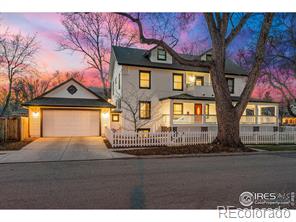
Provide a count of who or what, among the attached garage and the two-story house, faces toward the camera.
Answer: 2

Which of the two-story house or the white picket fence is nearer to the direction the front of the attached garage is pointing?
the white picket fence

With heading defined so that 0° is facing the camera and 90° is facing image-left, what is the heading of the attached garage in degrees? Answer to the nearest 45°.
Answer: approximately 0°

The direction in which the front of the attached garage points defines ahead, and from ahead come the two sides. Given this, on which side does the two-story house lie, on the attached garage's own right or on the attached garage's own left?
on the attached garage's own left

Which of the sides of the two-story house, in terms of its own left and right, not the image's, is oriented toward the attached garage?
right
